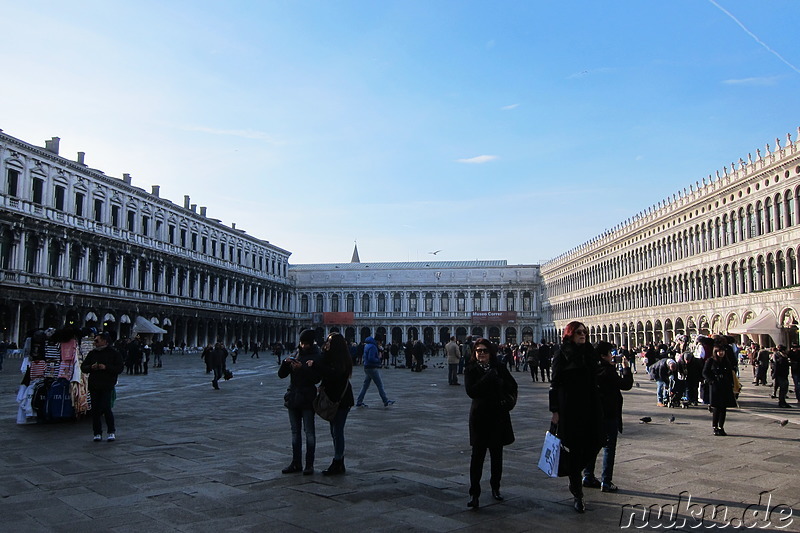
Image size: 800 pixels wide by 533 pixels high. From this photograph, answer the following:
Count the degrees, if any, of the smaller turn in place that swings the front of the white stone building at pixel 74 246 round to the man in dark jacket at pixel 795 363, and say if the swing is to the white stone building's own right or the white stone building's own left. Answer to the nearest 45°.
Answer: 0° — it already faces them

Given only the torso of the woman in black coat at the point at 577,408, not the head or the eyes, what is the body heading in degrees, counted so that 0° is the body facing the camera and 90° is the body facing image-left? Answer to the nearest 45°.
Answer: approximately 315°

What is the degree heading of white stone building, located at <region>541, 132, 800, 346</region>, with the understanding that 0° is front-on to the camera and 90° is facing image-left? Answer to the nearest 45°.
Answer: approximately 45°

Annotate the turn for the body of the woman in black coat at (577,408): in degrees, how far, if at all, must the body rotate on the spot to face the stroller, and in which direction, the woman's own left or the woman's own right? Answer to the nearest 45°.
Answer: approximately 135° to the woman's own left

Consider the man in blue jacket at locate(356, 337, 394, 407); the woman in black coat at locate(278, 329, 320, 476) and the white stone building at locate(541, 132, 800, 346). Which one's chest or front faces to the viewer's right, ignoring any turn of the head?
the man in blue jacket

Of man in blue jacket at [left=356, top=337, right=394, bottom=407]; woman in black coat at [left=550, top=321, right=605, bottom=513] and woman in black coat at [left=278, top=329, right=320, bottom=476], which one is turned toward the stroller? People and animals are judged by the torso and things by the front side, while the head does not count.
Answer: the man in blue jacket

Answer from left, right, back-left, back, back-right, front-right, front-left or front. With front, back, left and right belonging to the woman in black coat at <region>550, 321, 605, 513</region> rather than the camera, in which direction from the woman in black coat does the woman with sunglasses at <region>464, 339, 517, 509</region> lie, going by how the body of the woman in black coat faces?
back-right

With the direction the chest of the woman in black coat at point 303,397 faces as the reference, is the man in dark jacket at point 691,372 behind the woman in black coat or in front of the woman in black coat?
behind

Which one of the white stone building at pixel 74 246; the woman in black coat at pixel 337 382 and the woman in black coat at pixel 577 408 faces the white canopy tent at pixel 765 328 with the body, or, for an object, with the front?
the white stone building

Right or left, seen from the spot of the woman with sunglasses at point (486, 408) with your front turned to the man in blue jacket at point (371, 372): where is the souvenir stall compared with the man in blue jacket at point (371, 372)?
left

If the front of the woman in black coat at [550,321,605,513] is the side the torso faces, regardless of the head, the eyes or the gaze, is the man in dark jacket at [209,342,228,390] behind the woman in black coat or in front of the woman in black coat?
behind
